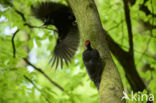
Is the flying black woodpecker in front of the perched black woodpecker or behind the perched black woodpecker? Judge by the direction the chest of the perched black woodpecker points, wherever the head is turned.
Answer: behind

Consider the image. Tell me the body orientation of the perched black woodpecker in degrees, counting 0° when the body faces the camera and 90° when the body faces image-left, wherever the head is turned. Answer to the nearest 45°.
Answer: approximately 180°
